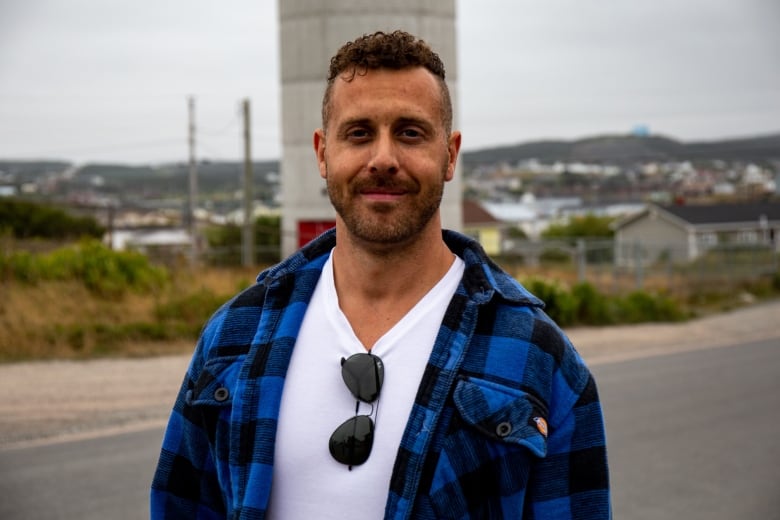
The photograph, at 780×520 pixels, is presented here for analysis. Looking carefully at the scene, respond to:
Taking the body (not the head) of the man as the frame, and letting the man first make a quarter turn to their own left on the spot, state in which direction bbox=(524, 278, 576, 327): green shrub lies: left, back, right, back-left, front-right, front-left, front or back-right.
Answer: left

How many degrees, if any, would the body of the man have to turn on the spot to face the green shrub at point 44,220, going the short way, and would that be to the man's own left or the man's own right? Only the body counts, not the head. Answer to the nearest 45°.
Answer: approximately 180°

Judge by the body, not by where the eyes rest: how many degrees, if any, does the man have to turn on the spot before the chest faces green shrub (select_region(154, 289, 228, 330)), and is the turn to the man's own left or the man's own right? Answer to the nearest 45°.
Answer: approximately 180°

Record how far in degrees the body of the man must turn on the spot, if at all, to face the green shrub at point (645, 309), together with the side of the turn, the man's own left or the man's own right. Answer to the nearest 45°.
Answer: approximately 180°

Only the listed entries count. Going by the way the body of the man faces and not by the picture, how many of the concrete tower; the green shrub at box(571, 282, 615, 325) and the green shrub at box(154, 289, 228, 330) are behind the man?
3

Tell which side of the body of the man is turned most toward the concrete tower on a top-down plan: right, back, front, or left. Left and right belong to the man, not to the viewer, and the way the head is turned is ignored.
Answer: back

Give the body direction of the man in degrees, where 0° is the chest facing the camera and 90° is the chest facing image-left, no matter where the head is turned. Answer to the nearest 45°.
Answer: approximately 0°

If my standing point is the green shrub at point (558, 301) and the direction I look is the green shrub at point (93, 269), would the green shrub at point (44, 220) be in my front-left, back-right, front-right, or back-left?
front-right

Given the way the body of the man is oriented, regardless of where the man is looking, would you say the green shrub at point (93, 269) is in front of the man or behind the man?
behind

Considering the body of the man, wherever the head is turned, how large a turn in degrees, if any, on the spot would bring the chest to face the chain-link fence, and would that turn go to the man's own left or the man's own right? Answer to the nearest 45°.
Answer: approximately 180°

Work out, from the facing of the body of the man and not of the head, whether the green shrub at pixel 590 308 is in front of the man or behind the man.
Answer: behind

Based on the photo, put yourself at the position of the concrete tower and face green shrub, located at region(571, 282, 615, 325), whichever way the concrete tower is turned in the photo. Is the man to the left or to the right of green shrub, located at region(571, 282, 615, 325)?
right
